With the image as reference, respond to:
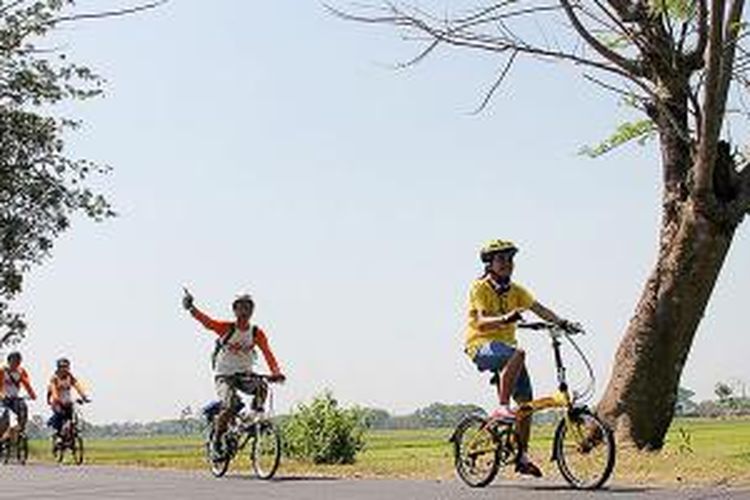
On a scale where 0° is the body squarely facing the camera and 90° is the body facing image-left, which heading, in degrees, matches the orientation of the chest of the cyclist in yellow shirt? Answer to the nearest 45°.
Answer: approximately 315°

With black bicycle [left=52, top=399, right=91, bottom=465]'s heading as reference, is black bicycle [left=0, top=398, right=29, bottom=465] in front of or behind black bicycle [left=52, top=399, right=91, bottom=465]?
behind

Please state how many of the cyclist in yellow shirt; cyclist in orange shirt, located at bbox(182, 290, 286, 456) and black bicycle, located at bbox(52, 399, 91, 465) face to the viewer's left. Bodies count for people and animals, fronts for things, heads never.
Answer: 0

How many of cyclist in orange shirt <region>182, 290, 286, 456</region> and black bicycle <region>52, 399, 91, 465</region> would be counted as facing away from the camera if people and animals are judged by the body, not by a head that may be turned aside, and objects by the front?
0

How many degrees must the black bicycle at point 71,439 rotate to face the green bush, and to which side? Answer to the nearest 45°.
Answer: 0° — it already faces it

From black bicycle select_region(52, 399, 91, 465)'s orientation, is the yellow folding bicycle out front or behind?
out front

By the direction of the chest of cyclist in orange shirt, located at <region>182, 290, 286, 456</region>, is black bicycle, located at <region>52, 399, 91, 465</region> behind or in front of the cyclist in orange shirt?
behind

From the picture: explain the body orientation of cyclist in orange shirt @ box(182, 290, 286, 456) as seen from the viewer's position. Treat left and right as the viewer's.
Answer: facing the viewer and to the right of the viewer

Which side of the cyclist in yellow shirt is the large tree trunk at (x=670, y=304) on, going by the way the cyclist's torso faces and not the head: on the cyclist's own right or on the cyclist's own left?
on the cyclist's own left

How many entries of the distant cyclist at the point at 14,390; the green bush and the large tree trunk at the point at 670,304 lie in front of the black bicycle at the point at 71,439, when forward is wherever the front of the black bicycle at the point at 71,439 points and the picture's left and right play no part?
2

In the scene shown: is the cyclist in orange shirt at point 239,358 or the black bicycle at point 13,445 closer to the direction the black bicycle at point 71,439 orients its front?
the cyclist in orange shirt

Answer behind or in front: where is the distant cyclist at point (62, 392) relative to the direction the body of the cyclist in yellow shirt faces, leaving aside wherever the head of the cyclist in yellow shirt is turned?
behind

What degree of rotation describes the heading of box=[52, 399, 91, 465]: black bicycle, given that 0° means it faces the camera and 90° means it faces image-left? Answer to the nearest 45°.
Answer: approximately 315°

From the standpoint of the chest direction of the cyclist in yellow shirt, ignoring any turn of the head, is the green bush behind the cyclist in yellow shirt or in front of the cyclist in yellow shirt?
behind

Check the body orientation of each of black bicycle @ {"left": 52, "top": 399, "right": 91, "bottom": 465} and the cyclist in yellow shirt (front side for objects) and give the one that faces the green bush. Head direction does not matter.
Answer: the black bicycle
